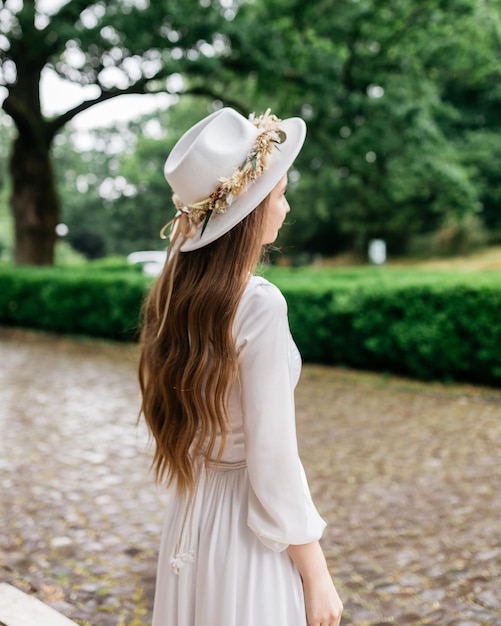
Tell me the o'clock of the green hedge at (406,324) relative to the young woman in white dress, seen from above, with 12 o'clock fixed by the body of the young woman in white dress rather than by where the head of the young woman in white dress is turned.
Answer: The green hedge is roughly at 11 o'clock from the young woman in white dress.

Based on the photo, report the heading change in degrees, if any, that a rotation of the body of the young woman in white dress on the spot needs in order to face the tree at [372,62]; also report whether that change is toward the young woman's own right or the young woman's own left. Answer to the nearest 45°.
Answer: approximately 45° to the young woman's own left

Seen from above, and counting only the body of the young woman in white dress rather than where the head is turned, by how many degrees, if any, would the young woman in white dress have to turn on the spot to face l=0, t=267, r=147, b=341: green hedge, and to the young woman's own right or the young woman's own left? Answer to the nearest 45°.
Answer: approximately 45° to the young woman's own left

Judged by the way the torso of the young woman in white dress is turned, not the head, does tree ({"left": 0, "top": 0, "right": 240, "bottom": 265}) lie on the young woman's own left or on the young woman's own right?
on the young woman's own left

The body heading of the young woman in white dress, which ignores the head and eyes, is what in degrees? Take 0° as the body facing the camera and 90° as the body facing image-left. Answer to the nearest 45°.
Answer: approximately 225°
